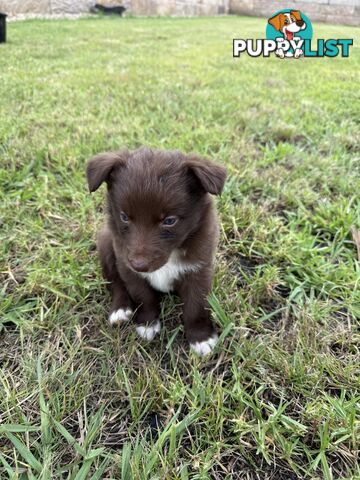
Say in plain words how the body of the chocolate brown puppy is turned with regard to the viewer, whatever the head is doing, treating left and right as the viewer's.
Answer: facing the viewer
